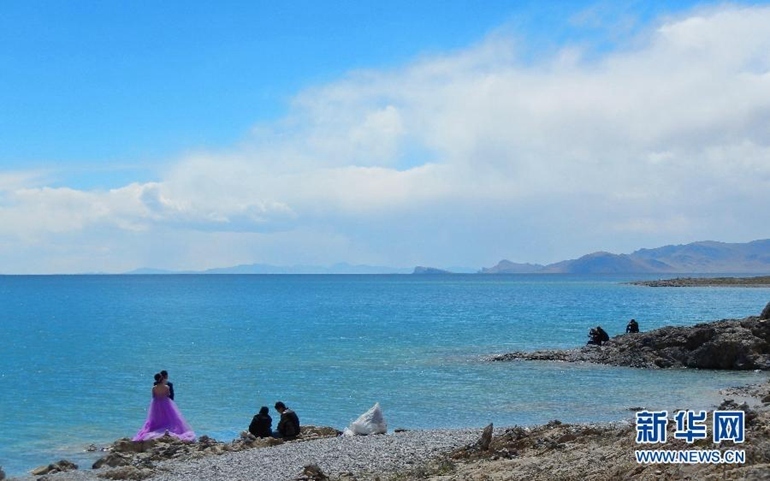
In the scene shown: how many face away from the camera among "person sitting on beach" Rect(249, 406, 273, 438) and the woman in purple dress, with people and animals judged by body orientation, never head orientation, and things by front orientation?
2

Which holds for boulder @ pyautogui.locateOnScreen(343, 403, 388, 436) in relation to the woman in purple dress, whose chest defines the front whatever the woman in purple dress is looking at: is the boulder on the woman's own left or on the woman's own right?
on the woman's own right

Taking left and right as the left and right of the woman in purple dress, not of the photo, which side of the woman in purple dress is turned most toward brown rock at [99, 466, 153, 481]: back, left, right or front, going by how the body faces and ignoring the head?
back

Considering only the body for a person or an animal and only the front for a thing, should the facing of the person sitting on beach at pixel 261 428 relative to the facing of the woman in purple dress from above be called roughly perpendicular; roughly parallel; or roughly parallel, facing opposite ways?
roughly parallel

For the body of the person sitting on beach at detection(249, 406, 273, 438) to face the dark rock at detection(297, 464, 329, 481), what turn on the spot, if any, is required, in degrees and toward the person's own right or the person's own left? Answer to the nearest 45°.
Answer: approximately 180°

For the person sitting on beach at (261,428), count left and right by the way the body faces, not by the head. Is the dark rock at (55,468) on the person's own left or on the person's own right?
on the person's own left

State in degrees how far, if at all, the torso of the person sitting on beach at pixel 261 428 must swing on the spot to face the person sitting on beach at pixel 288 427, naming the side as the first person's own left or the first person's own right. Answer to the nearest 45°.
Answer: approximately 135° to the first person's own right

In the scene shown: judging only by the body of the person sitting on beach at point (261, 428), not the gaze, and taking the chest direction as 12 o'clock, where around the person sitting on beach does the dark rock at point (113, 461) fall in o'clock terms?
The dark rock is roughly at 8 o'clock from the person sitting on beach.

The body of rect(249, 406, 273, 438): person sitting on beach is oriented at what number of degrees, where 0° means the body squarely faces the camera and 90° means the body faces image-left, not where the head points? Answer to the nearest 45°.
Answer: approximately 180°

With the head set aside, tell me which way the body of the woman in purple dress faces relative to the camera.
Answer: away from the camera

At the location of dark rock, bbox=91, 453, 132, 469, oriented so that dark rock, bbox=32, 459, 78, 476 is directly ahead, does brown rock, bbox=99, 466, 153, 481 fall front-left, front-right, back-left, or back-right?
back-left

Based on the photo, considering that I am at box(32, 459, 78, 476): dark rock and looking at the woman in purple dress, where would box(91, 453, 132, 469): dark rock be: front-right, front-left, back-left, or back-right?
front-right
